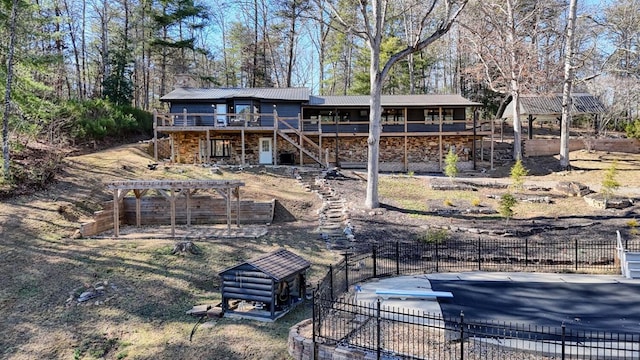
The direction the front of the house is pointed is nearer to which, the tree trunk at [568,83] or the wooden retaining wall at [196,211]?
the wooden retaining wall

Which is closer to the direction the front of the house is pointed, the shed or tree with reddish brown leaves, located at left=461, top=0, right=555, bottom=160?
the shed

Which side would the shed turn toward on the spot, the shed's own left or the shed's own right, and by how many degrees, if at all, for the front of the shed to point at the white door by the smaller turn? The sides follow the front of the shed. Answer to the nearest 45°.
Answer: approximately 135° to the shed's own left

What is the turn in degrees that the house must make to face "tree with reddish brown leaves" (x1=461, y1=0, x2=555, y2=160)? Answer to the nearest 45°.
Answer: approximately 90° to its left

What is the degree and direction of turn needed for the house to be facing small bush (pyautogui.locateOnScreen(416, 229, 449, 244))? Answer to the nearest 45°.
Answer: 0° — it already faces it

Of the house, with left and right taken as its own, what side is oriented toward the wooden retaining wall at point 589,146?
left

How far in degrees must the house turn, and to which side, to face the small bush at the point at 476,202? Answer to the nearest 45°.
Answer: approximately 45° to its left

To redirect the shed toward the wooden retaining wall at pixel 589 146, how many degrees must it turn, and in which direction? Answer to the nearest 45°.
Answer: approximately 90° to its left
